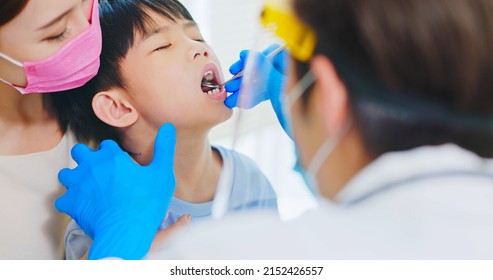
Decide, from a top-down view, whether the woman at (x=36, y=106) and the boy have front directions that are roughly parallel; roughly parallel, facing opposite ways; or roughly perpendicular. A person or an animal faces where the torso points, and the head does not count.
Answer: roughly parallel

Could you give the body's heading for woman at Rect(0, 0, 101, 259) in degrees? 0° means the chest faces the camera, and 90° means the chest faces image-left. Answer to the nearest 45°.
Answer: approximately 315°

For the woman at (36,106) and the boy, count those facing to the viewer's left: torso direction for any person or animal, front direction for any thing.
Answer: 0

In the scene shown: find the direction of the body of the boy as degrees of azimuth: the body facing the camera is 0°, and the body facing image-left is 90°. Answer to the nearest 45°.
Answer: approximately 315°

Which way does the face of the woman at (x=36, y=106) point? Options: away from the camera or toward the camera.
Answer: toward the camera
